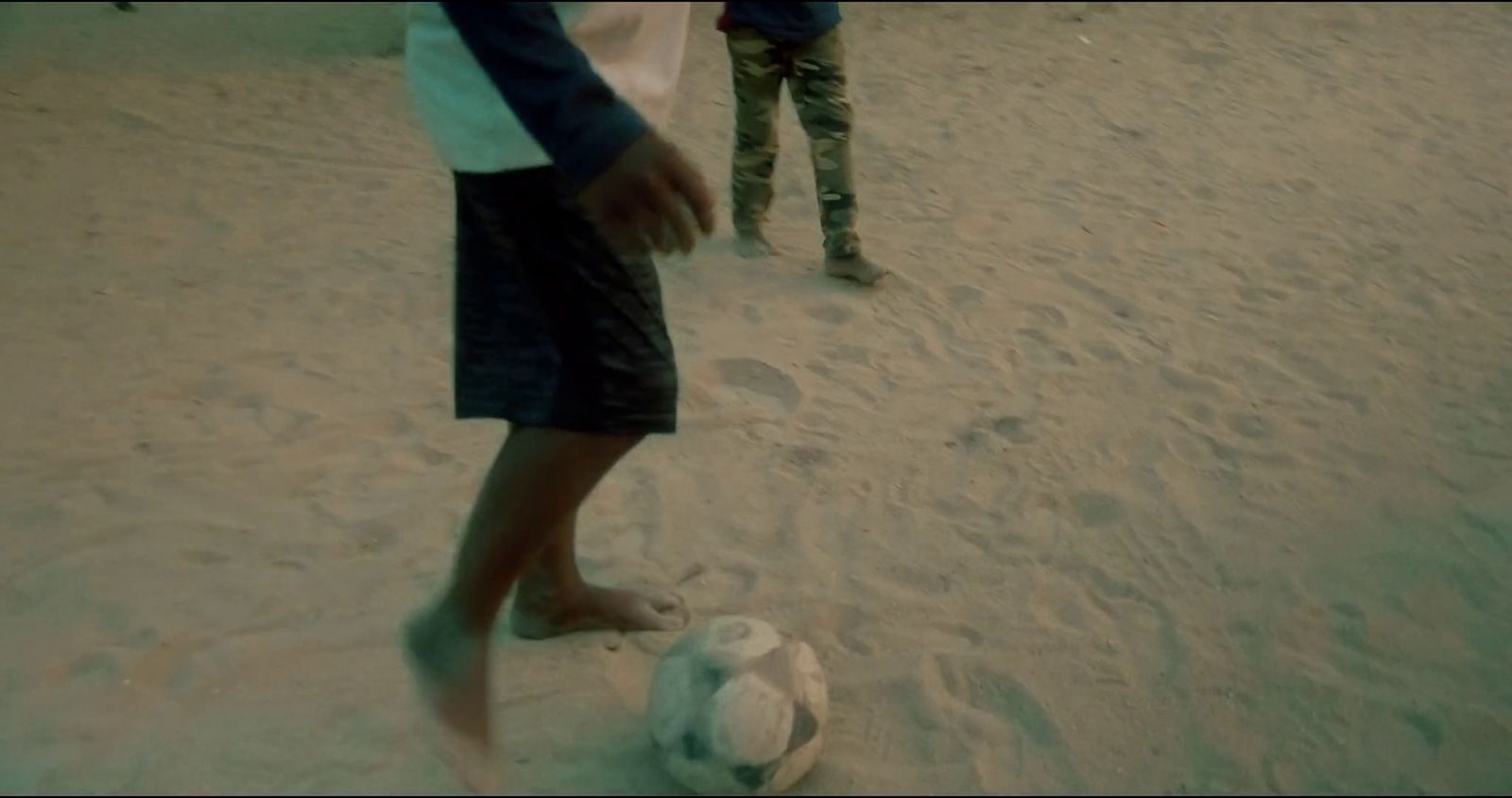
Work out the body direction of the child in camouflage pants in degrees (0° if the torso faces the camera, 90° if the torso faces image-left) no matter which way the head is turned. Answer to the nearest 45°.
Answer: approximately 315°
